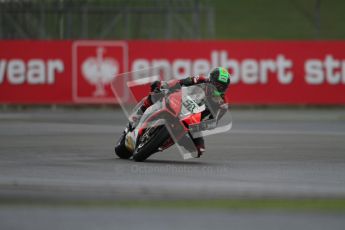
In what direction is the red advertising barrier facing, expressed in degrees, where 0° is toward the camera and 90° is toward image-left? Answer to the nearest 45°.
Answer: approximately 0°

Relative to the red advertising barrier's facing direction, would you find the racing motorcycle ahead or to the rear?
ahead

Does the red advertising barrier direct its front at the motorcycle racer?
yes
